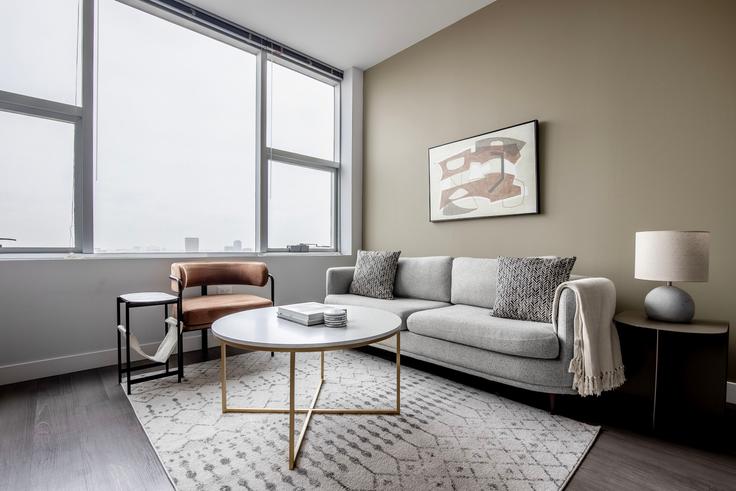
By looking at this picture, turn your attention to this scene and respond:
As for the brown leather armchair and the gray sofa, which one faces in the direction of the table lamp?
the brown leather armchair

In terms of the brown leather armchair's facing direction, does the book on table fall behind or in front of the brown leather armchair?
in front

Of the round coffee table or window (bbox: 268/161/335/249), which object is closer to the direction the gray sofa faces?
the round coffee table

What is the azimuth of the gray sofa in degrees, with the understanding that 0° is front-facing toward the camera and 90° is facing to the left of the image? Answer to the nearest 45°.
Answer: approximately 45°

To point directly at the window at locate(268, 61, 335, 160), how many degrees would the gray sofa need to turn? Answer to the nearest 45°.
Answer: approximately 90° to its right

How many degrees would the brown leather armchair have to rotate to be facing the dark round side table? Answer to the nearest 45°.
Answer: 0° — it already faces it

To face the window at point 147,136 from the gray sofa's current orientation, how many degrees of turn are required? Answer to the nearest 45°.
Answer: approximately 45° to its right

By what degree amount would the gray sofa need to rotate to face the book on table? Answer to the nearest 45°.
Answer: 0° — it already faces it

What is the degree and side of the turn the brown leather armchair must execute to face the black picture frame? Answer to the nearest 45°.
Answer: approximately 45° to its left

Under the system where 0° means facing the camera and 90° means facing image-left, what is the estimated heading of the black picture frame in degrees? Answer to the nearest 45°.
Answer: approximately 45°

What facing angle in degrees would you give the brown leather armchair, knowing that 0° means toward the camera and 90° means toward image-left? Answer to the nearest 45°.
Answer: approximately 315°
